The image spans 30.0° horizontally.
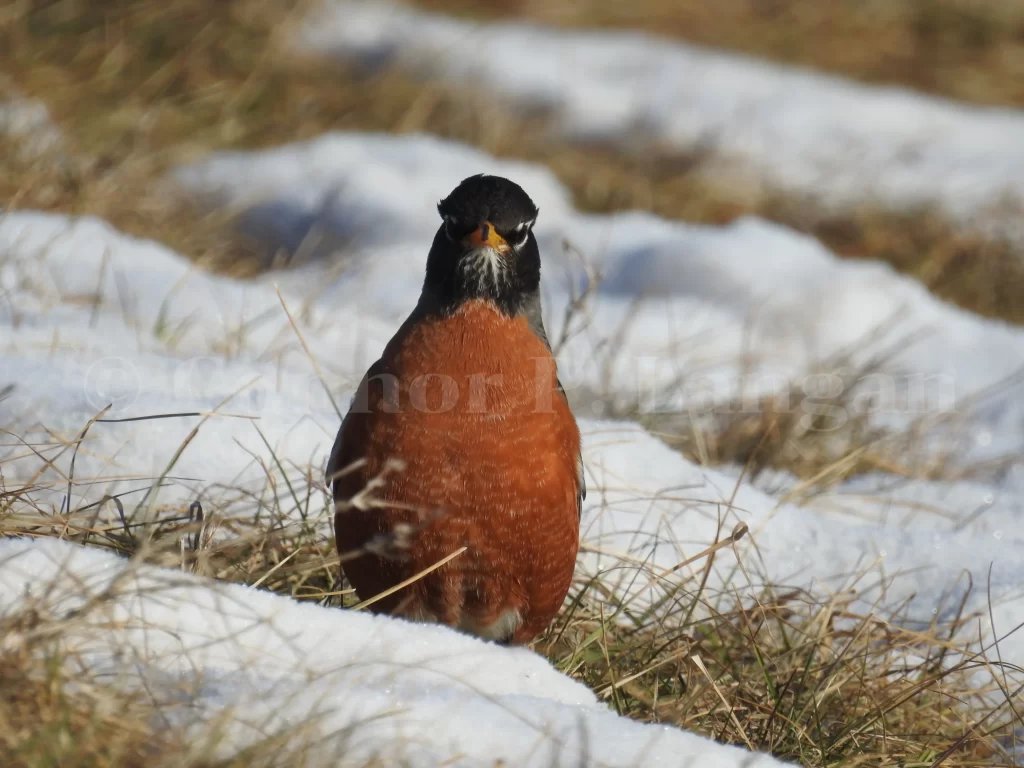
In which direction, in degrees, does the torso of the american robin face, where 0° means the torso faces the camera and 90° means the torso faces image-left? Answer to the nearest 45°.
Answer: approximately 0°
